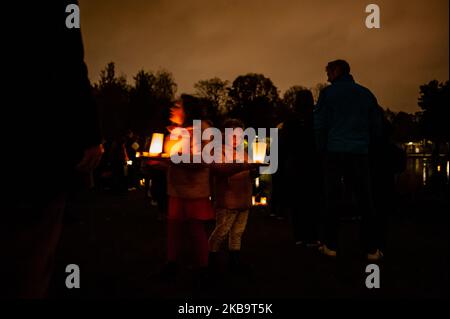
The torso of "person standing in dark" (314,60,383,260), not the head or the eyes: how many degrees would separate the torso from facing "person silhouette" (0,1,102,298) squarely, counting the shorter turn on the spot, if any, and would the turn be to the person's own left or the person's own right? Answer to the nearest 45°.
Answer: approximately 180°

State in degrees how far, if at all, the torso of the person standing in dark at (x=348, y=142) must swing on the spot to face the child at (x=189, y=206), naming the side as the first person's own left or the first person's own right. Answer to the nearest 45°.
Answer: approximately 135° to the first person's own left

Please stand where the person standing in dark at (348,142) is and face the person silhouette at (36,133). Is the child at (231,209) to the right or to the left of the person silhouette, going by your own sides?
right

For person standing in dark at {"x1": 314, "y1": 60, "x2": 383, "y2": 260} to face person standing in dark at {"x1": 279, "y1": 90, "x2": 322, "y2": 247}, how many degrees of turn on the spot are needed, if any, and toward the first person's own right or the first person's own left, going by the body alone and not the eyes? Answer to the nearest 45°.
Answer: approximately 45° to the first person's own left

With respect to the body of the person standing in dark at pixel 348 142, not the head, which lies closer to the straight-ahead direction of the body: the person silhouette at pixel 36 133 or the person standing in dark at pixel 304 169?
the person standing in dark

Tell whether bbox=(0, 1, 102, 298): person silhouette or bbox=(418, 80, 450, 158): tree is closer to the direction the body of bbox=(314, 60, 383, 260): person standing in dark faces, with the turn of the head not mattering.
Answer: the tree

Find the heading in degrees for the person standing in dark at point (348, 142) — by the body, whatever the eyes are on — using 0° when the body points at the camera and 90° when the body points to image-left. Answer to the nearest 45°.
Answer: approximately 180°

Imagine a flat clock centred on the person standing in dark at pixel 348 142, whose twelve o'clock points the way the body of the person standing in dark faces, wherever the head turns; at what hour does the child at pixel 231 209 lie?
The child is roughly at 8 o'clock from the person standing in dark.

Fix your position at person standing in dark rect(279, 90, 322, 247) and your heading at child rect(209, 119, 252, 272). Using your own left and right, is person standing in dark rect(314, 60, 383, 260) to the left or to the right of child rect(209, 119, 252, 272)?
left
